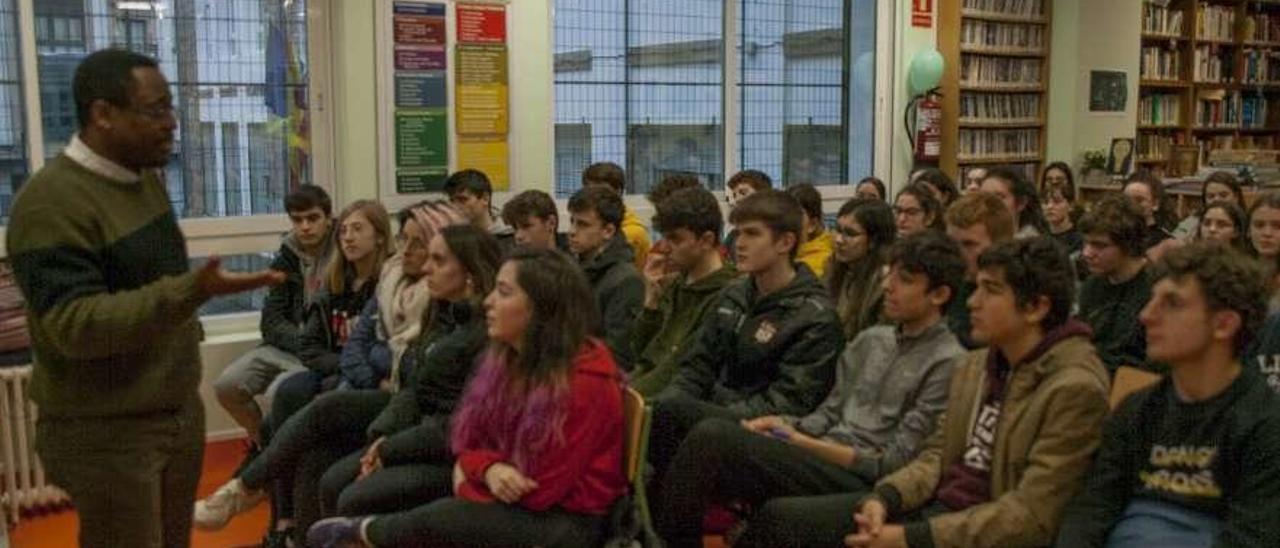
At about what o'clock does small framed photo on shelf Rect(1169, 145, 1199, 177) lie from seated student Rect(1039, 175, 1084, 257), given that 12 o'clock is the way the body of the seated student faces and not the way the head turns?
The small framed photo on shelf is roughly at 5 o'clock from the seated student.

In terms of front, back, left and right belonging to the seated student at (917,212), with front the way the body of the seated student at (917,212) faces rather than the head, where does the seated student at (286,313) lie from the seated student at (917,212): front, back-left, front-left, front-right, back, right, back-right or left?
front-right

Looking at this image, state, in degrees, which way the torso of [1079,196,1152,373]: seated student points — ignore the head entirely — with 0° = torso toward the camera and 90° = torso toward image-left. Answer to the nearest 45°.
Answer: approximately 45°

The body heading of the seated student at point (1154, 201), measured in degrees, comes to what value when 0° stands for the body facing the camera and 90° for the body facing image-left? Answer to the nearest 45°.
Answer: approximately 45°

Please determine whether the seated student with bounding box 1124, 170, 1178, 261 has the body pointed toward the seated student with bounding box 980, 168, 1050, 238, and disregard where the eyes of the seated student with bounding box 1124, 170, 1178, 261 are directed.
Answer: yes

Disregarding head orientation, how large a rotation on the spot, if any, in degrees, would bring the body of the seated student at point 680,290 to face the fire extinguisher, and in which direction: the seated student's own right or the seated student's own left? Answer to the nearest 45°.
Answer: approximately 135° to the seated student's own right

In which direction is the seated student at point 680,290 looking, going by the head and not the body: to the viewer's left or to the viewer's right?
to the viewer's left

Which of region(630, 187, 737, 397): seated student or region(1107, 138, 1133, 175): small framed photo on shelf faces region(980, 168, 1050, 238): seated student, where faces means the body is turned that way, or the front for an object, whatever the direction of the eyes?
the small framed photo on shelf

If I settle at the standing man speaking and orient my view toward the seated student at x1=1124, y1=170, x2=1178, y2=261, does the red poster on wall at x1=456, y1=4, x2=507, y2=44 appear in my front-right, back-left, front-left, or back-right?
front-left

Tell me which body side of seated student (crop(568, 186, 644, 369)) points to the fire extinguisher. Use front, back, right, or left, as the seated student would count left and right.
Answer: back

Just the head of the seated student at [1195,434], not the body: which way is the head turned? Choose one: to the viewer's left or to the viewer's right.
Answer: to the viewer's left

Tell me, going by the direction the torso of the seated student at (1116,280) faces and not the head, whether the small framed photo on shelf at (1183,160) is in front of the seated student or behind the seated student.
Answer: behind

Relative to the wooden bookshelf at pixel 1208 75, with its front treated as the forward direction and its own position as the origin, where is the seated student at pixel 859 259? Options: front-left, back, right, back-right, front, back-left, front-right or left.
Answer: front

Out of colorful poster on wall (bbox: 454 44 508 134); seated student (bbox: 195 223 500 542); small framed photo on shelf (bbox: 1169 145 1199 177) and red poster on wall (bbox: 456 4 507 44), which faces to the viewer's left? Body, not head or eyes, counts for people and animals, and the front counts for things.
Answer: the seated student

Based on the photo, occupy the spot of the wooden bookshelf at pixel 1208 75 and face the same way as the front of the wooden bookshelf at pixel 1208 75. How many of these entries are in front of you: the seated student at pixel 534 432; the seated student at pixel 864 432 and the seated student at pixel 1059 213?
3

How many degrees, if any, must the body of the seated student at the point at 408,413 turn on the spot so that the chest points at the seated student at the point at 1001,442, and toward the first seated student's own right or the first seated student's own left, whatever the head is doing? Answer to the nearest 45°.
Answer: approximately 135° to the first seated student's own left

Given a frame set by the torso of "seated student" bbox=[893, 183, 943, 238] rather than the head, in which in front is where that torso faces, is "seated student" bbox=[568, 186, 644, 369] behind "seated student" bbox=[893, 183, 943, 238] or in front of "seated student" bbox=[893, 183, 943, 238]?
in front

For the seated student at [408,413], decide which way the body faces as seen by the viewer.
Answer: to the viewer's left

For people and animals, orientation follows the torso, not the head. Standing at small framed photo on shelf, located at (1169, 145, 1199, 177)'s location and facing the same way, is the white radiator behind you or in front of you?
in front
